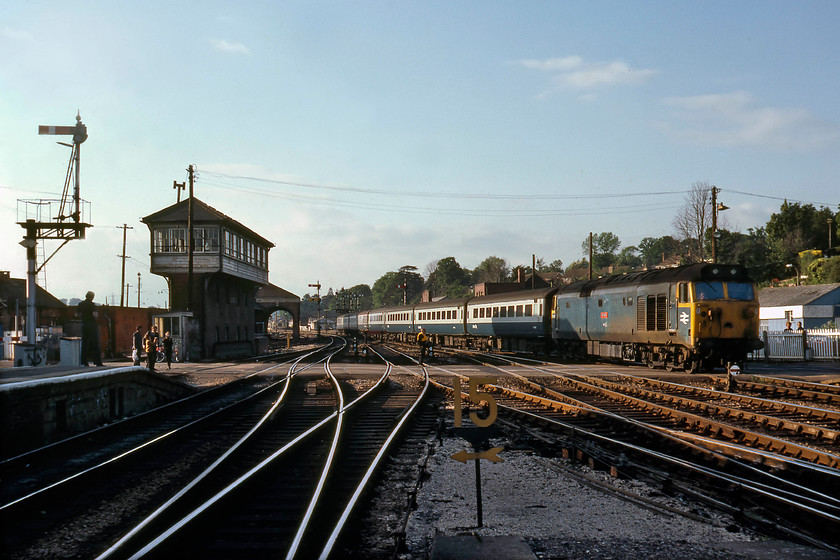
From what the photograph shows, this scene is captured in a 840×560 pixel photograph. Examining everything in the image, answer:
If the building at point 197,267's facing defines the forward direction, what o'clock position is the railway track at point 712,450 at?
The railway track is roughly at 1 o'clock from the building.

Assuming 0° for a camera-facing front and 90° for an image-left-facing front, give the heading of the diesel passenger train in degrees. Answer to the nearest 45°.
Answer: approximately 315°

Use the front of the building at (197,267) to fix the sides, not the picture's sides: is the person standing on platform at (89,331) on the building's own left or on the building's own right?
on the building's own right

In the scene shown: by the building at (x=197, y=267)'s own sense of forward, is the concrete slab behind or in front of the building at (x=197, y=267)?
in front

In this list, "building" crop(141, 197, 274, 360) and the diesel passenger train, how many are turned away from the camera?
0

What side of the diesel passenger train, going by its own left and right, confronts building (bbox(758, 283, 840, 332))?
left

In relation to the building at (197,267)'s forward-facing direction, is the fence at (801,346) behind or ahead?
ahead

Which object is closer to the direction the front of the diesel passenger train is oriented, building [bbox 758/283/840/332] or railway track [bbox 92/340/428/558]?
the railway track

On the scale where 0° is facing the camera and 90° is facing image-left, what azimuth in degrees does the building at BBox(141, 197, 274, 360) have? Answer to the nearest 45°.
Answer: approximately 315°

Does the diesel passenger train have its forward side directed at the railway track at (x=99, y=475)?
no

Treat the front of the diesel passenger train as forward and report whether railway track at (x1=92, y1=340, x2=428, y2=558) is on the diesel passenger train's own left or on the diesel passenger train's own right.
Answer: on the diesel passenger train's own right

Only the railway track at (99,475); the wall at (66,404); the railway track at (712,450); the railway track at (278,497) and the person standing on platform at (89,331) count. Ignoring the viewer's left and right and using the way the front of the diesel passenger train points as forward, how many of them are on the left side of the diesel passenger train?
0

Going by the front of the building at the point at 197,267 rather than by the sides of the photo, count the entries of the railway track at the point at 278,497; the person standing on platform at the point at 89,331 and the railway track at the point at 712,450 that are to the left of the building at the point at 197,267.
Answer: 0

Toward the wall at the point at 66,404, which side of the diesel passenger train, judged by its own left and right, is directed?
right

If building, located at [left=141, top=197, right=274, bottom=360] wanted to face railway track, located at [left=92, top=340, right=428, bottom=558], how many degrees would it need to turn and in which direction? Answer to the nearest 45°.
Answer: approximately 45° to its right
